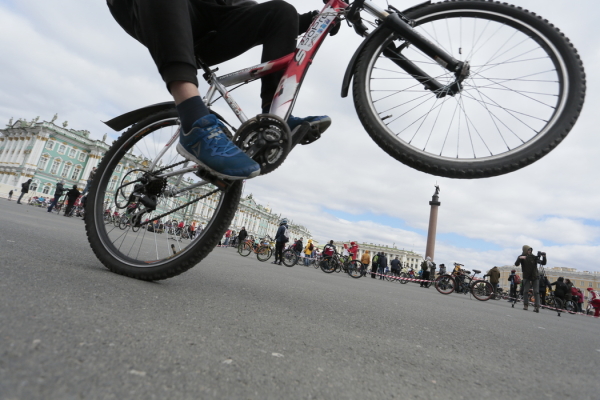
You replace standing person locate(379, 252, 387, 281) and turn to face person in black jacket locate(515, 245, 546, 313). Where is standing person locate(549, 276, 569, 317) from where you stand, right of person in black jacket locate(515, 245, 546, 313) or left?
left

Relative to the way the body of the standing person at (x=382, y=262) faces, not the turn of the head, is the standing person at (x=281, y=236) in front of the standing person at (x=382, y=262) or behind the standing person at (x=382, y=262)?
behind

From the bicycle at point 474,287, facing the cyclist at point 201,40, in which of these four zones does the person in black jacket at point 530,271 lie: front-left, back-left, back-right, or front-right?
front-left

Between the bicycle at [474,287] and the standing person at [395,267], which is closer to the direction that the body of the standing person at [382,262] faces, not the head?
the standing person

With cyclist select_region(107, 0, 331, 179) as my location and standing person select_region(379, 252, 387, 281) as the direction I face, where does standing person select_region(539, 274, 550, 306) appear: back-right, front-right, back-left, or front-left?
front-right

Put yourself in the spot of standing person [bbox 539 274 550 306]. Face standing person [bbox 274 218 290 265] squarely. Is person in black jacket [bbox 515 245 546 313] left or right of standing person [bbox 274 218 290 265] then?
left
